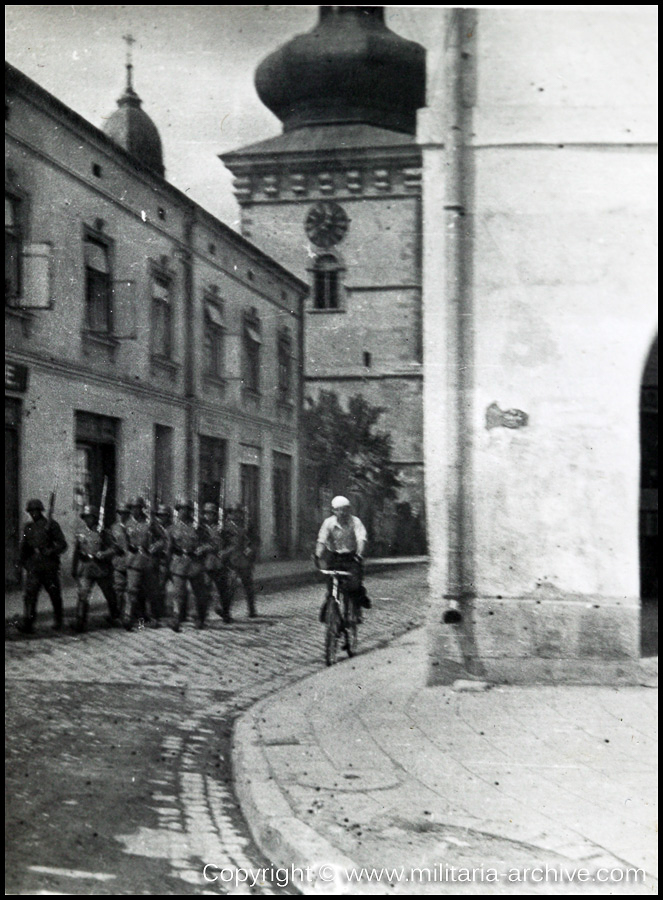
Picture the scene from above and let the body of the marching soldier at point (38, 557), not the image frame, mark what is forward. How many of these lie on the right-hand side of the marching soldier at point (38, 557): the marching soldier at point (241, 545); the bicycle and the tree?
0

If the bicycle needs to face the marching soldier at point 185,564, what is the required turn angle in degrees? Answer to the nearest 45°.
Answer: approximately 90° to its right

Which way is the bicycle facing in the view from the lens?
facing the viewer

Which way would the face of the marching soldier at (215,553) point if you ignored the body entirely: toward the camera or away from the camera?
toward the camera

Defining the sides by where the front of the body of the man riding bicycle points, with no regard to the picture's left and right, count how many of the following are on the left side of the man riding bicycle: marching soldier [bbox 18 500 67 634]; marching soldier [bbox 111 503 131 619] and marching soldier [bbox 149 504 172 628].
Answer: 0

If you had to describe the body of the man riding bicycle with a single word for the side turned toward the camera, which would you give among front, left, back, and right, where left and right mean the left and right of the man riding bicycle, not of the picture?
front

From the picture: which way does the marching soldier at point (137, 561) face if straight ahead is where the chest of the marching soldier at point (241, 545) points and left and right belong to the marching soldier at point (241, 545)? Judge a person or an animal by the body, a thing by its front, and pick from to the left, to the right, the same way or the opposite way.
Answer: the same way

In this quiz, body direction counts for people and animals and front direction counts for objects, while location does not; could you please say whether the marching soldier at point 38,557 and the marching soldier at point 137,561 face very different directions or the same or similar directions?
same or similar directions

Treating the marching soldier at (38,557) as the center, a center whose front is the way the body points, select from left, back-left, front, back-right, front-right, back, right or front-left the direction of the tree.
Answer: back-left
